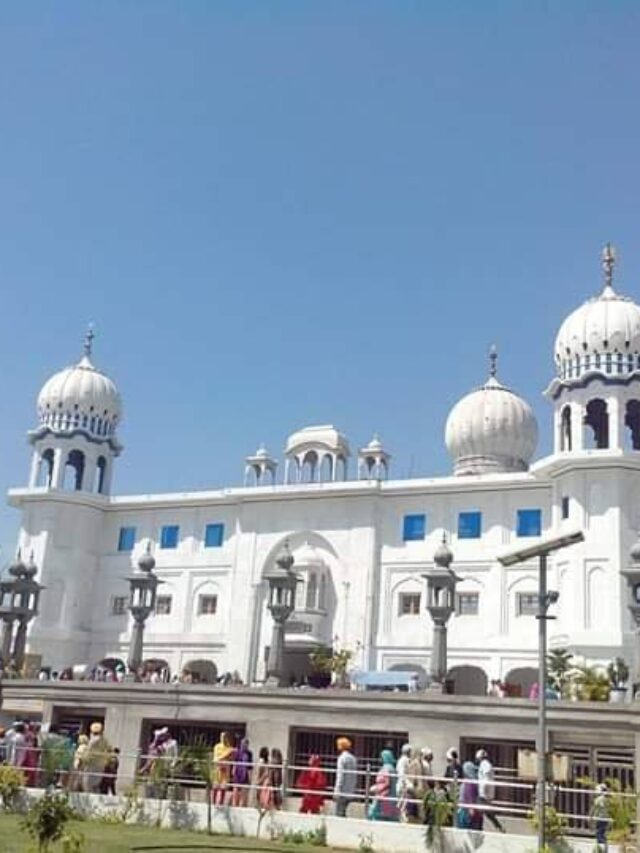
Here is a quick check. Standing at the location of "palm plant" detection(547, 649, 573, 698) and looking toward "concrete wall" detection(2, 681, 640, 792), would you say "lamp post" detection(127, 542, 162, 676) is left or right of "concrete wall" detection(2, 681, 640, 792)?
right

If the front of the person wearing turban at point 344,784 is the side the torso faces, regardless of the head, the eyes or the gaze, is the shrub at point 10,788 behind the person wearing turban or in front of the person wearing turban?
in front

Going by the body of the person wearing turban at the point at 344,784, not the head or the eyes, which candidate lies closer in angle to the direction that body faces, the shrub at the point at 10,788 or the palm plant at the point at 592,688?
the shrub

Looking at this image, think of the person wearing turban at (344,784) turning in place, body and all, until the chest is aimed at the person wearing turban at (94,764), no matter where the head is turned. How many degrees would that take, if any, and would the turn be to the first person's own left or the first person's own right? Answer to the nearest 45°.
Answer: approximately 45° to the first person's own right

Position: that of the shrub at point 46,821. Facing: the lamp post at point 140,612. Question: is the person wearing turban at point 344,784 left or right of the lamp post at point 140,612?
right

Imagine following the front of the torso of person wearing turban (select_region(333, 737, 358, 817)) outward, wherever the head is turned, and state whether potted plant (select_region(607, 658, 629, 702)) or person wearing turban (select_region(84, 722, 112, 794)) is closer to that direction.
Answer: the person wearing turban
